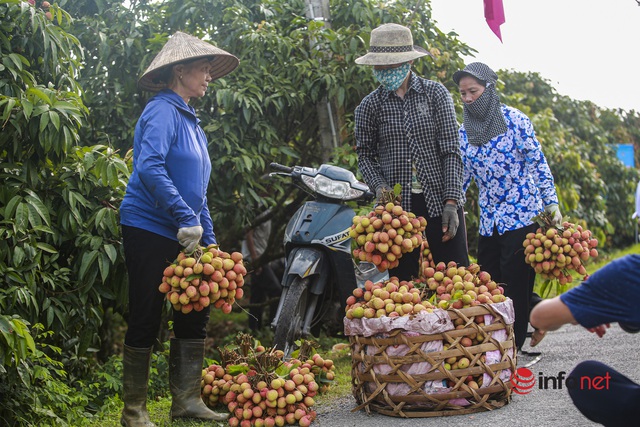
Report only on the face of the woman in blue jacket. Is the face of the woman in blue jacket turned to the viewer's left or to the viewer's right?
to the viewer's right

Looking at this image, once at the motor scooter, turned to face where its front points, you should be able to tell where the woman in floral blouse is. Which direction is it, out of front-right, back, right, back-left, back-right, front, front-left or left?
back-left

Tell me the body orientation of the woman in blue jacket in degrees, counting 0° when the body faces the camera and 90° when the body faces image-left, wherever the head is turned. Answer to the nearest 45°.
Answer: approximately 270°

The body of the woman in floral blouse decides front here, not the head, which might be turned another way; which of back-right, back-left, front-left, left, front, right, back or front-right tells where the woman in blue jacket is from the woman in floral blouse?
front

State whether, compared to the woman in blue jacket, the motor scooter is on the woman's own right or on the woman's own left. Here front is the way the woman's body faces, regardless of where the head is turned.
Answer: on the woman's own left

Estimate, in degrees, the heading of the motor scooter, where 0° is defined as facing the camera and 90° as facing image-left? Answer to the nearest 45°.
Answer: approximately 45°

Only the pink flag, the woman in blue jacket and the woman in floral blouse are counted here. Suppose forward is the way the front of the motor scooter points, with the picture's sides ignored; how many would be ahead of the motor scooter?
1

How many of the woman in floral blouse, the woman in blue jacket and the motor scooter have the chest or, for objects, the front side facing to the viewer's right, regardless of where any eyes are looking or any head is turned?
1

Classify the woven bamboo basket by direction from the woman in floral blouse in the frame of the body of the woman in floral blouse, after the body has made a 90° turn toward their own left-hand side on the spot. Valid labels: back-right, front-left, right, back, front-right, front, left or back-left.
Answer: front-right

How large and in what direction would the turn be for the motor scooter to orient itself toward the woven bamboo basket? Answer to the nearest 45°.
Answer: approximately 90° to its left

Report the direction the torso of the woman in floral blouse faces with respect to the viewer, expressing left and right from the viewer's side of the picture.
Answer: facing the viewer and to the left of the viewer

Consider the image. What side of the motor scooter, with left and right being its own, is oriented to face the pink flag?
back

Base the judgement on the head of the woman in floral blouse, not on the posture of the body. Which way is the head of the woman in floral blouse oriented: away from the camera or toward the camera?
toward the camera
